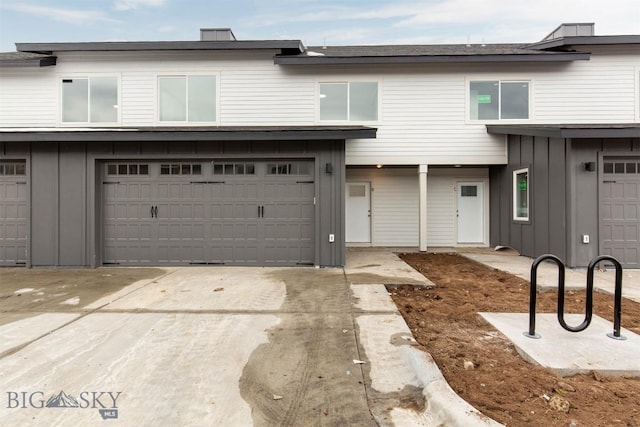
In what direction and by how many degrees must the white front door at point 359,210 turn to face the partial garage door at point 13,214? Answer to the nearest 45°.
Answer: approximately 45° to its right

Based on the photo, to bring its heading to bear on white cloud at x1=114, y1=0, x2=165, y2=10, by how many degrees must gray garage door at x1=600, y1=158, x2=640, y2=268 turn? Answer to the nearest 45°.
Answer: approximately 90° to its right

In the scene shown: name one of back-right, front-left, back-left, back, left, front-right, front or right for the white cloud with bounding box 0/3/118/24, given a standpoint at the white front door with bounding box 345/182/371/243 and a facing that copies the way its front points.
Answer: right

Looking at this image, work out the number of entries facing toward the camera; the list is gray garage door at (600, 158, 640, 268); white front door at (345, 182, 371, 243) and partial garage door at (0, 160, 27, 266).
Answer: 3

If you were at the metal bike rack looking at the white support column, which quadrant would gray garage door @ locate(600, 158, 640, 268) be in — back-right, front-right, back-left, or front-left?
front-right

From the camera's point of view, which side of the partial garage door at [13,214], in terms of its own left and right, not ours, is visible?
front

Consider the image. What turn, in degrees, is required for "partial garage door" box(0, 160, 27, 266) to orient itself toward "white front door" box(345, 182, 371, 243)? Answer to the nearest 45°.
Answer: approximately 90° to its left

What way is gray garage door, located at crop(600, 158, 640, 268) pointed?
toward the camera

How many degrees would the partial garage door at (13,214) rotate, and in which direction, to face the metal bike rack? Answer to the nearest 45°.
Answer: approximately 45° to its left
